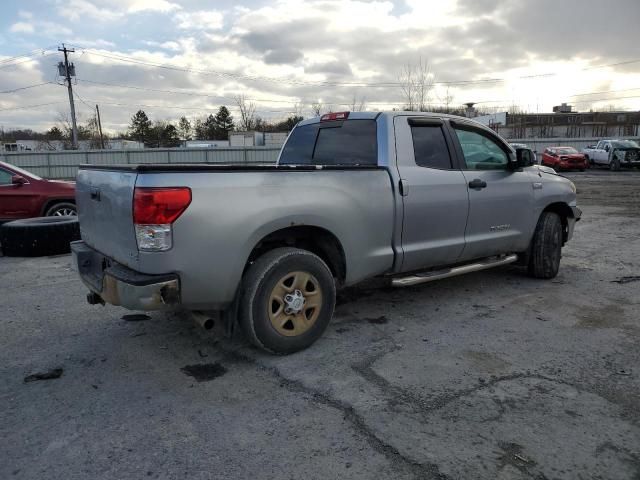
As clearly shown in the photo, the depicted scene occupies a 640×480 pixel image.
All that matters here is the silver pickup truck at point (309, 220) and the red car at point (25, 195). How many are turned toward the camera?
0

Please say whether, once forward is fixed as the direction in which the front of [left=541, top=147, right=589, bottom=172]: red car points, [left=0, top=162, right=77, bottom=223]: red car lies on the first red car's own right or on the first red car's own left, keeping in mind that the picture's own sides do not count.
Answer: on the first red car's own right

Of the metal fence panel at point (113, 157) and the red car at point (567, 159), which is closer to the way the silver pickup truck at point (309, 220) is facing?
the red car

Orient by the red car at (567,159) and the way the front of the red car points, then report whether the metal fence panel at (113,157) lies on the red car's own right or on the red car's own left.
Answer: on the red car's own right

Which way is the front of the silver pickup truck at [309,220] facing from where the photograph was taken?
facing away from the viewer and to the right of the viewer

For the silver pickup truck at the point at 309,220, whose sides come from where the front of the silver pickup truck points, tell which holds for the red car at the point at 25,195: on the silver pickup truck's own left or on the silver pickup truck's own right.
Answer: on the silver pickup truck's own left
